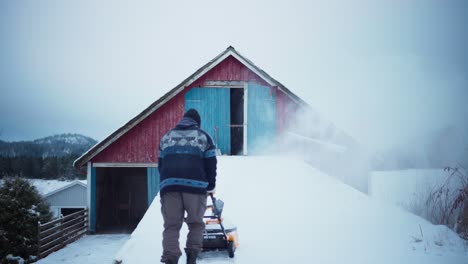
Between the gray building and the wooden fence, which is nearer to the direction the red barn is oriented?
the wooden fence

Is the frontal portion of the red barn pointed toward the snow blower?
yes

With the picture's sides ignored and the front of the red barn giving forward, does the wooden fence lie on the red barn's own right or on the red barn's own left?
on the red barn's own right

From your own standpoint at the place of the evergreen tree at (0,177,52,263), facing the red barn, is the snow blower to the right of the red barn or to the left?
right

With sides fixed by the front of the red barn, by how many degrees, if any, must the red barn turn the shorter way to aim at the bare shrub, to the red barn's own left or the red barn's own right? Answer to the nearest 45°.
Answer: approximately 45° to the red barn's own left

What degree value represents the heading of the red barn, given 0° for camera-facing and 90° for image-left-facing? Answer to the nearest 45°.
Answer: approximately 0°
